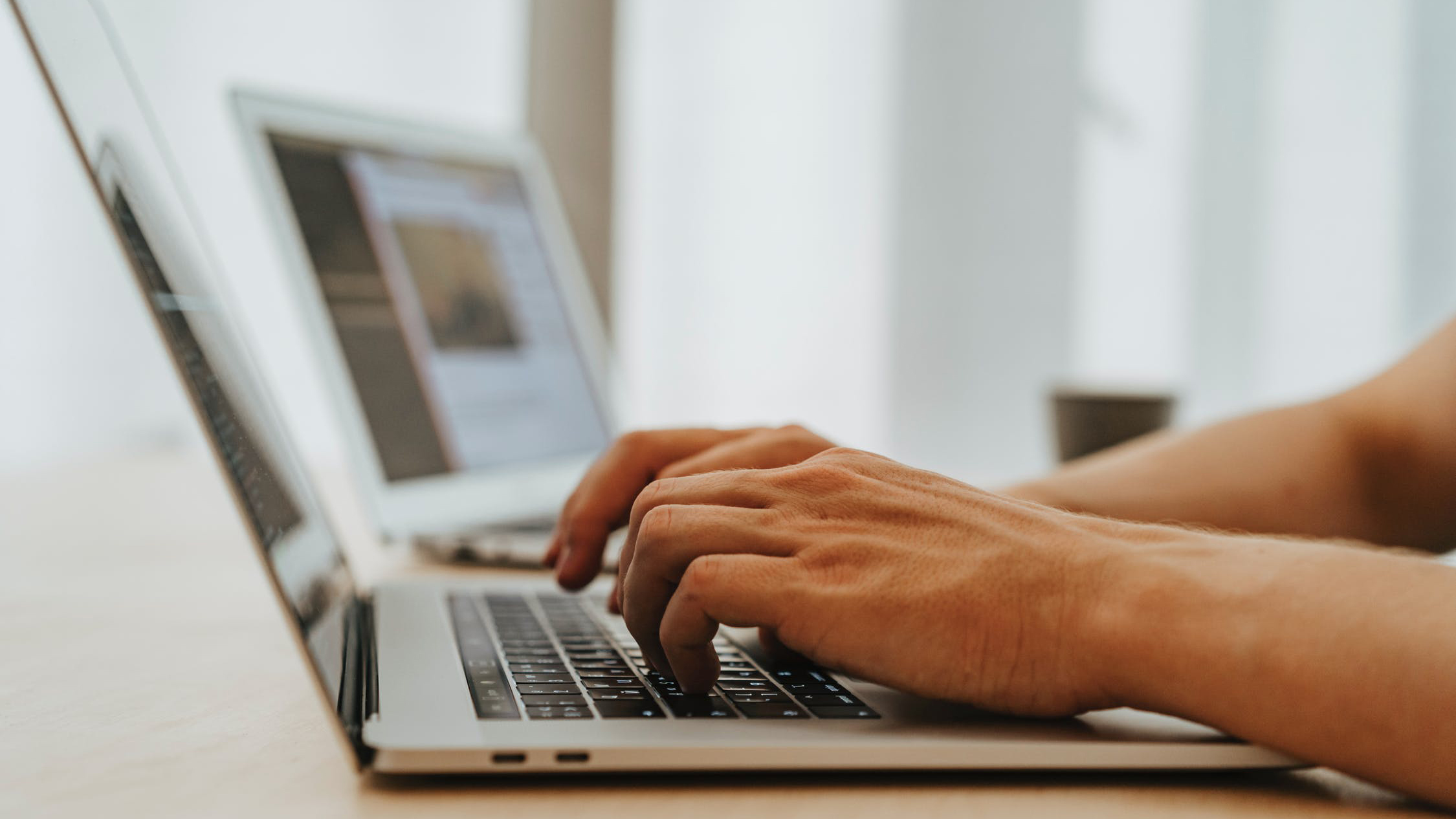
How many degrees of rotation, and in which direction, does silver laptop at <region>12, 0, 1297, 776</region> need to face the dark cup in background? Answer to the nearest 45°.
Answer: approximately 45° to its left

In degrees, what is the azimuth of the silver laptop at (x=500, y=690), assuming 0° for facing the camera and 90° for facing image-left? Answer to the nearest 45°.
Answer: approximately 270°
